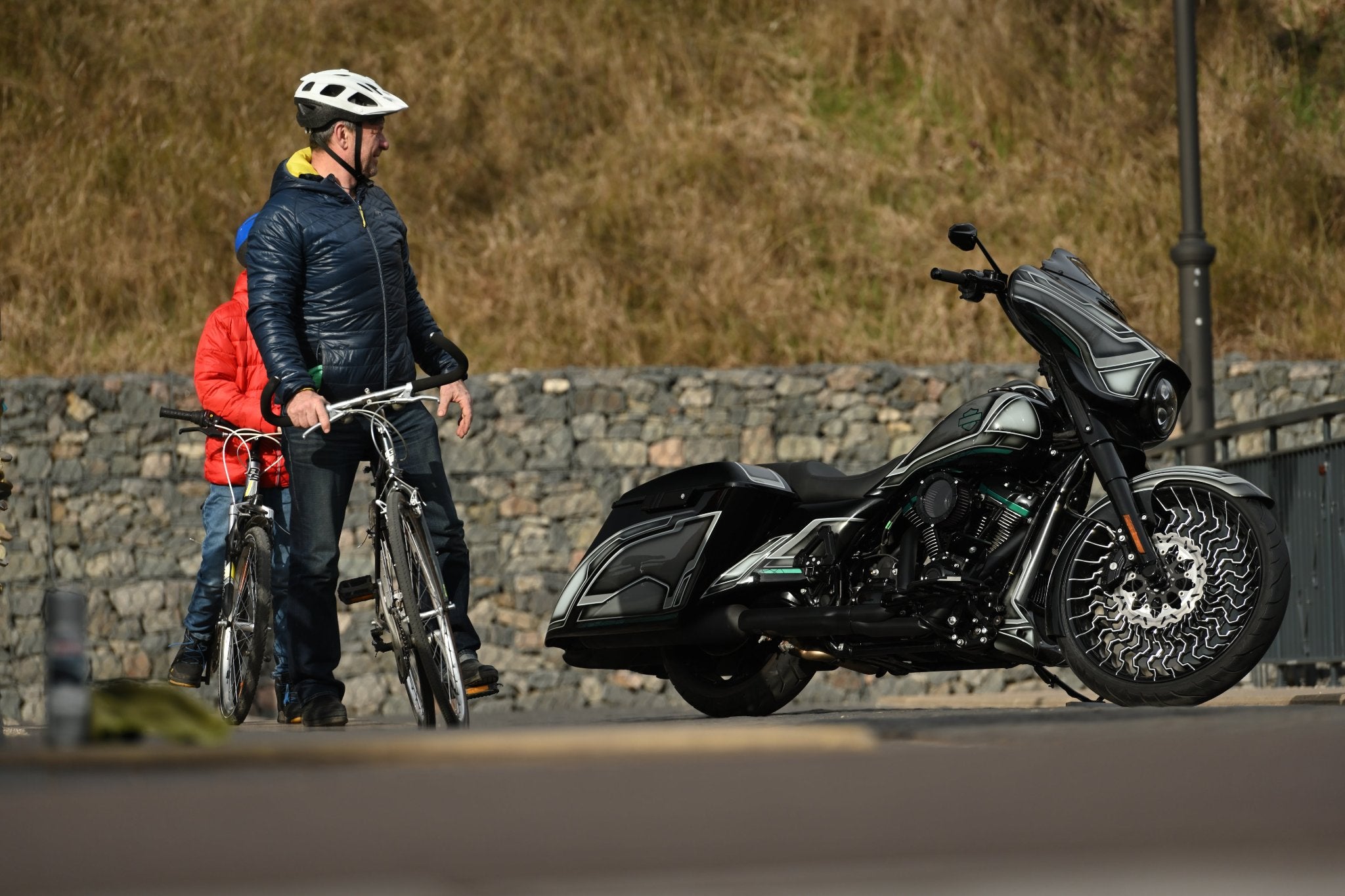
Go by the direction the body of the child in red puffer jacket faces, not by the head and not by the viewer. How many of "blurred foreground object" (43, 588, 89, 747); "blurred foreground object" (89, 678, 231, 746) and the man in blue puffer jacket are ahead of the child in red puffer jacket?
3

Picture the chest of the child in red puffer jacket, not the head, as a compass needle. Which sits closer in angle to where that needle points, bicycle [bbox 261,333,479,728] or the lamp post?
the bicycle

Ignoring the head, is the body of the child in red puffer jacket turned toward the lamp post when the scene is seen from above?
no

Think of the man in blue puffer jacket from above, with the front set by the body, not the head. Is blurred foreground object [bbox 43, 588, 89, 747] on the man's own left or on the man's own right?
on the man's own right

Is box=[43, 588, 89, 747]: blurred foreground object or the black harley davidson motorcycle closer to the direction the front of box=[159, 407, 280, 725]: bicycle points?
the blurred foreground object

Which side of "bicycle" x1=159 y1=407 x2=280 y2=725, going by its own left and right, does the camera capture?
front

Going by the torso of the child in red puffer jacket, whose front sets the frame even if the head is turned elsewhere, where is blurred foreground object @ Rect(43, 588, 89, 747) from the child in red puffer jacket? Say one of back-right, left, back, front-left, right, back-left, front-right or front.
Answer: front

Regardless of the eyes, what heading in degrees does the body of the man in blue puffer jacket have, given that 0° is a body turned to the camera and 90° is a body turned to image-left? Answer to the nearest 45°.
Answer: approximately 315°

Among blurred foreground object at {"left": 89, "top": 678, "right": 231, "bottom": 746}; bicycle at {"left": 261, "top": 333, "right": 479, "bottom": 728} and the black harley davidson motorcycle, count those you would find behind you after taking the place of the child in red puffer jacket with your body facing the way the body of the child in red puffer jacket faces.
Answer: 0

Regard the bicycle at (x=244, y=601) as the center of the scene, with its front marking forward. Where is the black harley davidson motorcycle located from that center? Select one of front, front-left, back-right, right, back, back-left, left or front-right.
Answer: front-left

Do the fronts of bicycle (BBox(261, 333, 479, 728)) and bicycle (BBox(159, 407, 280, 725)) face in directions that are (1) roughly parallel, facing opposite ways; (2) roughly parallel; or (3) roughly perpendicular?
roughly parallel

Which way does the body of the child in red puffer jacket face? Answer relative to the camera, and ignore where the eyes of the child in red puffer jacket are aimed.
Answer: toward the camera

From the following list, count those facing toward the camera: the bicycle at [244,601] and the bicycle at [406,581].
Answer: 2

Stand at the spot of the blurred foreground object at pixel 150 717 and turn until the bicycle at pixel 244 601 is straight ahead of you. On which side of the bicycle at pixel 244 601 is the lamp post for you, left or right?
right

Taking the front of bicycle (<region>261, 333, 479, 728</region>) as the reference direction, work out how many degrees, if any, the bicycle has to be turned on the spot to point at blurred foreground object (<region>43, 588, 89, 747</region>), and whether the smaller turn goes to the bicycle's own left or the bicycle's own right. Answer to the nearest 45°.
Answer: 0° — it already faces it

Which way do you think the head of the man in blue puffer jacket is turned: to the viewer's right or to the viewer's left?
to the viewer's right

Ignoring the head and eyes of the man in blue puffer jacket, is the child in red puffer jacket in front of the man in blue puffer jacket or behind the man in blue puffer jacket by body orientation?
behind

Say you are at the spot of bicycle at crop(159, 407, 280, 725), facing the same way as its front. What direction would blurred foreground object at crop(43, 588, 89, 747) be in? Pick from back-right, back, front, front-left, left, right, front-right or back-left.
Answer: front

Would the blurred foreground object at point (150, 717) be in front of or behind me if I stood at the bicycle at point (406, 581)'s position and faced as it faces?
in front

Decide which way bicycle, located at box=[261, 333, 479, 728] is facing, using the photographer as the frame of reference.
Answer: facing the viewer
